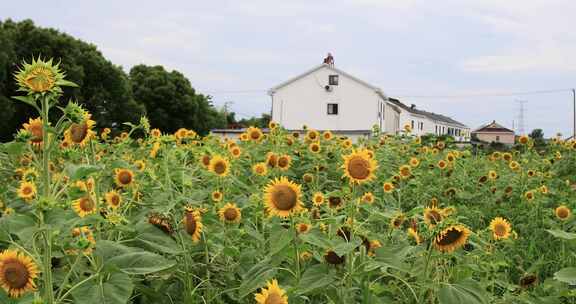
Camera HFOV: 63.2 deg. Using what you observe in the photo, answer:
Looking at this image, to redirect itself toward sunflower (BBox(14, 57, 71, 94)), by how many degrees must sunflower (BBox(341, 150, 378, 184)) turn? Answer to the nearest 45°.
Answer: approximately 45° to its right

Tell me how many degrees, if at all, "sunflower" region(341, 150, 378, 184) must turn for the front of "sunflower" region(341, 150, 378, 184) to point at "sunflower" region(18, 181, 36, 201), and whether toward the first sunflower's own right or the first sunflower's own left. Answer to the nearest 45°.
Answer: approximately 90° to the first sunflower's own right

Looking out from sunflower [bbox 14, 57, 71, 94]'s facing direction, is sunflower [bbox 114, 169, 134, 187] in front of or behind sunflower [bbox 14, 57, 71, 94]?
behind

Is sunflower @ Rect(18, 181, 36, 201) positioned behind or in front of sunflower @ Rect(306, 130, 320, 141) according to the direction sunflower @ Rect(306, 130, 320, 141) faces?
in front

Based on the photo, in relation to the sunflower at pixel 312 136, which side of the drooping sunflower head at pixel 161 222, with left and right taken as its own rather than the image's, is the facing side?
back

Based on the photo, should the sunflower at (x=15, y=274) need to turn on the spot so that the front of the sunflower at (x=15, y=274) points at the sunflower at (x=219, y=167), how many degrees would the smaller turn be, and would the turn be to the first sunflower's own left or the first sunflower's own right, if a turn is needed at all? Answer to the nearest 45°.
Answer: approximately 135° to the first sunflower's own left

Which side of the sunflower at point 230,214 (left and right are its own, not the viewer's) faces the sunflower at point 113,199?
right

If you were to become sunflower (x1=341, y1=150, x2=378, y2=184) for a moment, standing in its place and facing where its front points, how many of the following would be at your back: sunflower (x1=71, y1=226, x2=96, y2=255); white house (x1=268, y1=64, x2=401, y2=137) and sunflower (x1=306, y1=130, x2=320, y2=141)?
2

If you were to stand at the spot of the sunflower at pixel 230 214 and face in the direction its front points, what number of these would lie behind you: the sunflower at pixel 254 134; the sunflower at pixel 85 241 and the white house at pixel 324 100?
2

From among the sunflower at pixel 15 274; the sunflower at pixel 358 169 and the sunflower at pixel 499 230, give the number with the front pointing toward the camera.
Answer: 3

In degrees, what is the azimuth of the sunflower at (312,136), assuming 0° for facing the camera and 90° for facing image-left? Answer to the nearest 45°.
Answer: approximately 0°

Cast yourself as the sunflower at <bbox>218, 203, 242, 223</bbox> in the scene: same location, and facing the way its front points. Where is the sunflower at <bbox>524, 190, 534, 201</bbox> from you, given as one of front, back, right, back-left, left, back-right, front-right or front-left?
back-left
